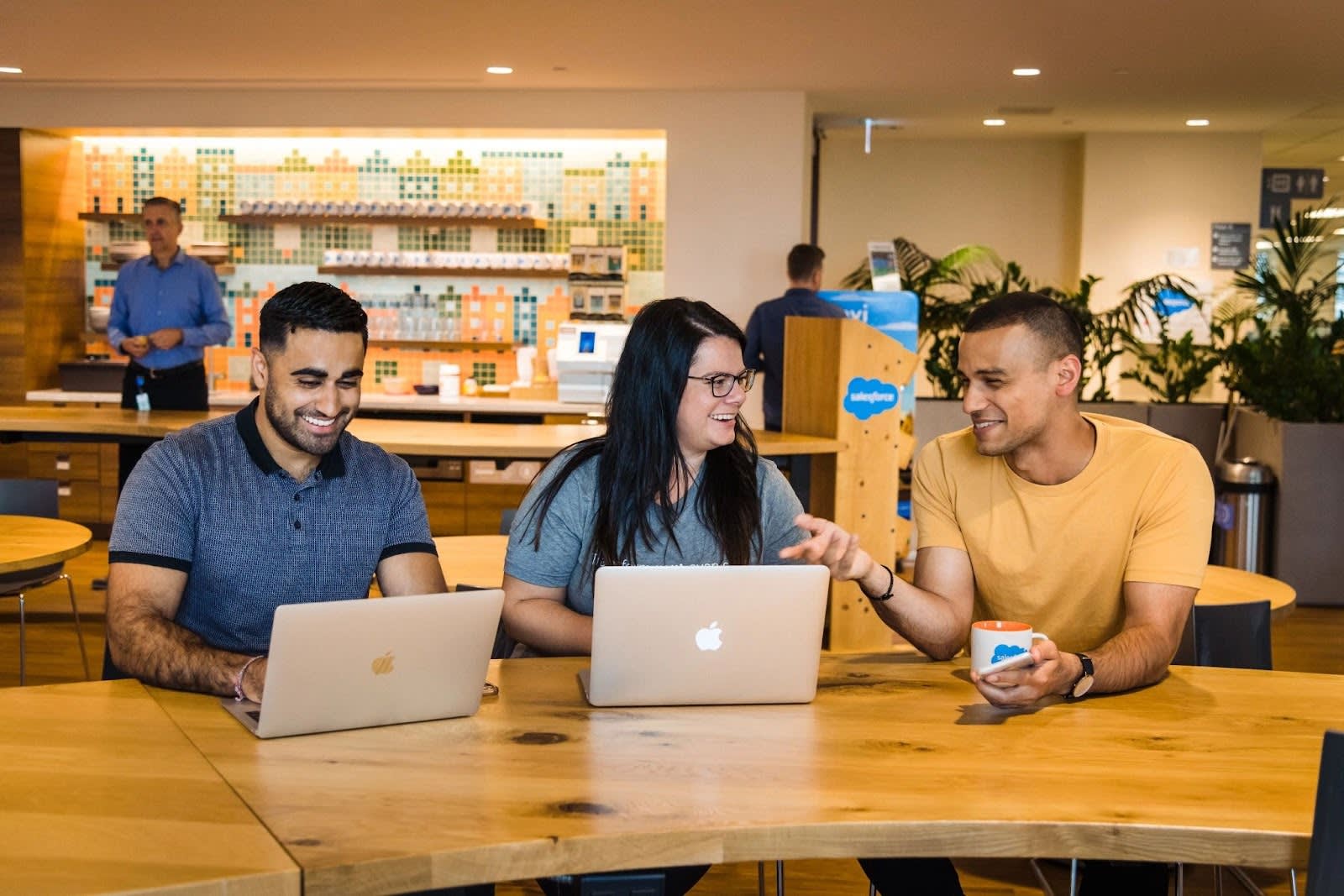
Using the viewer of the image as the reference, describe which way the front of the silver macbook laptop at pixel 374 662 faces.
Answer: facing away from the viewer and to the left of the viewer

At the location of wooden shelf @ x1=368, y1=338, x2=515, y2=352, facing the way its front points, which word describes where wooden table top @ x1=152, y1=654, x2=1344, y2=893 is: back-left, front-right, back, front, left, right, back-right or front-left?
front

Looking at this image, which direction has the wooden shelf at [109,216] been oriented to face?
toward the camera

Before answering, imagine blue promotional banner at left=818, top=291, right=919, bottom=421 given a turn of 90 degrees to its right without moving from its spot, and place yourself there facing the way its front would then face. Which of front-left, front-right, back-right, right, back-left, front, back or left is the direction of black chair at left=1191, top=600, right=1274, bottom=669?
left

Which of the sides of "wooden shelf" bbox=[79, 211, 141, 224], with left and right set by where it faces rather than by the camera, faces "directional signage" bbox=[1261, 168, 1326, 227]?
left

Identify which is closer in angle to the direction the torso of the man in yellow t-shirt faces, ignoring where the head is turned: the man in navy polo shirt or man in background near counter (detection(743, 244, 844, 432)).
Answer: the man in navy polo shirt

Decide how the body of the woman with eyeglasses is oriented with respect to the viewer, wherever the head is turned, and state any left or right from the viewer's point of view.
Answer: facing the viewer and to the right of the viewer

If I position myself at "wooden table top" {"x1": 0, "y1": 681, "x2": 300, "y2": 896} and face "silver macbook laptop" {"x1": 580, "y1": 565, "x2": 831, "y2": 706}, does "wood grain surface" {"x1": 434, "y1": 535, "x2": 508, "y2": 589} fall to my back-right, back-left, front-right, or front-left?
front-left

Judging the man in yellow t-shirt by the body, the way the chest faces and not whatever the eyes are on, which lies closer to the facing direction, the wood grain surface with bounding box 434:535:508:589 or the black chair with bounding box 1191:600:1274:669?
the wood grain surface

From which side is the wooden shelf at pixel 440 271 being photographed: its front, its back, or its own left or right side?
front

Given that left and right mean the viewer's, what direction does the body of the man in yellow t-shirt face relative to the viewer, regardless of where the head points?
facing the viewer and to the left of the viewer

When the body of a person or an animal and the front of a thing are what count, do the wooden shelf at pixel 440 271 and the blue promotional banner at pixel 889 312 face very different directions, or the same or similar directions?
same or similar directions

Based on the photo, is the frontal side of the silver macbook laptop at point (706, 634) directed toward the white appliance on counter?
yes

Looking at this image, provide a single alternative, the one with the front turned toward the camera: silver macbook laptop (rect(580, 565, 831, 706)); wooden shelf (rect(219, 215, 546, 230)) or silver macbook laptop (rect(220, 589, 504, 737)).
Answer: the wooden shelf

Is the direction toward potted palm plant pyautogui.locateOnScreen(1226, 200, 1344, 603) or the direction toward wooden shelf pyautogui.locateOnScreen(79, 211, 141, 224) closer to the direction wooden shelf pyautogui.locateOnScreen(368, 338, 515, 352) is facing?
the potted palm plant

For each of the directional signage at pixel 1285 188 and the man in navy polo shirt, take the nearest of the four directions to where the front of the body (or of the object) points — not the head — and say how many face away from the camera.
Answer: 0

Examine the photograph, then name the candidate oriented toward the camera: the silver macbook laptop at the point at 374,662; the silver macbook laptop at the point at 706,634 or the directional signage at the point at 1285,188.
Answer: the directional signage

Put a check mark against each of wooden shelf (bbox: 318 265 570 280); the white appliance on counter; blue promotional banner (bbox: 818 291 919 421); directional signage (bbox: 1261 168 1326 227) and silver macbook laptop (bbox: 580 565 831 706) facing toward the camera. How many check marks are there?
4

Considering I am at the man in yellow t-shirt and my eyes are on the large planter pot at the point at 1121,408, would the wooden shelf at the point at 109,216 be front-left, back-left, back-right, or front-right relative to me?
front-left

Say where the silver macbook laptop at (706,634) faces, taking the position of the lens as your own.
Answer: facing away from the viewer

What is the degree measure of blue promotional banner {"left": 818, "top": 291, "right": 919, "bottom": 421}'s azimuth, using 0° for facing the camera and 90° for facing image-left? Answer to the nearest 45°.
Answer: approximately 0°
